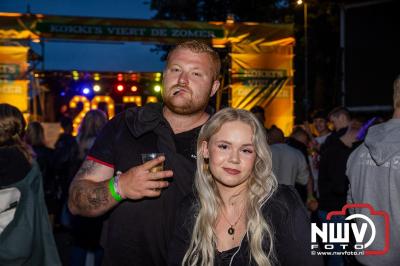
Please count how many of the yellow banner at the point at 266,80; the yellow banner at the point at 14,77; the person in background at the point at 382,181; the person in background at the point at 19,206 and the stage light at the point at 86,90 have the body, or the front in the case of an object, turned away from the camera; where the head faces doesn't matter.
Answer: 2

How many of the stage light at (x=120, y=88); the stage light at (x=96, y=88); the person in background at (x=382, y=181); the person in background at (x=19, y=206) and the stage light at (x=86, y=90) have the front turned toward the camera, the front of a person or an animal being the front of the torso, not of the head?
3

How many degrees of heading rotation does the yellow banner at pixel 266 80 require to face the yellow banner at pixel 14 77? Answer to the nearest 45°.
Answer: approximately 90° to its right

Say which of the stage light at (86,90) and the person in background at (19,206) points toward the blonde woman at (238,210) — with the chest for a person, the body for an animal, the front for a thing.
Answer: the stage light

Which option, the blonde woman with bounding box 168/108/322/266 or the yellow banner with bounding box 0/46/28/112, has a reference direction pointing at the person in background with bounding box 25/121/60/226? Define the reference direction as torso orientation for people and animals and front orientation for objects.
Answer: the yellow banner

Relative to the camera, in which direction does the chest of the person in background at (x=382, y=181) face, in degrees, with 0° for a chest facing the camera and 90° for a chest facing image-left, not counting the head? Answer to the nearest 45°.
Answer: approximately 180°

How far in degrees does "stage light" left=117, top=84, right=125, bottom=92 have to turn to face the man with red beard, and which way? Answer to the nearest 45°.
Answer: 0° — it already faces them

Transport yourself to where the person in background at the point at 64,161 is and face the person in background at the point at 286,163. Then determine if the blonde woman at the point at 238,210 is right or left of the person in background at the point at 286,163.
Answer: right

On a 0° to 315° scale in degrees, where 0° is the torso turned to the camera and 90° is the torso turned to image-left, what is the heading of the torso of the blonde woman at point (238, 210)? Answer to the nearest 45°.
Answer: approximately 0°
